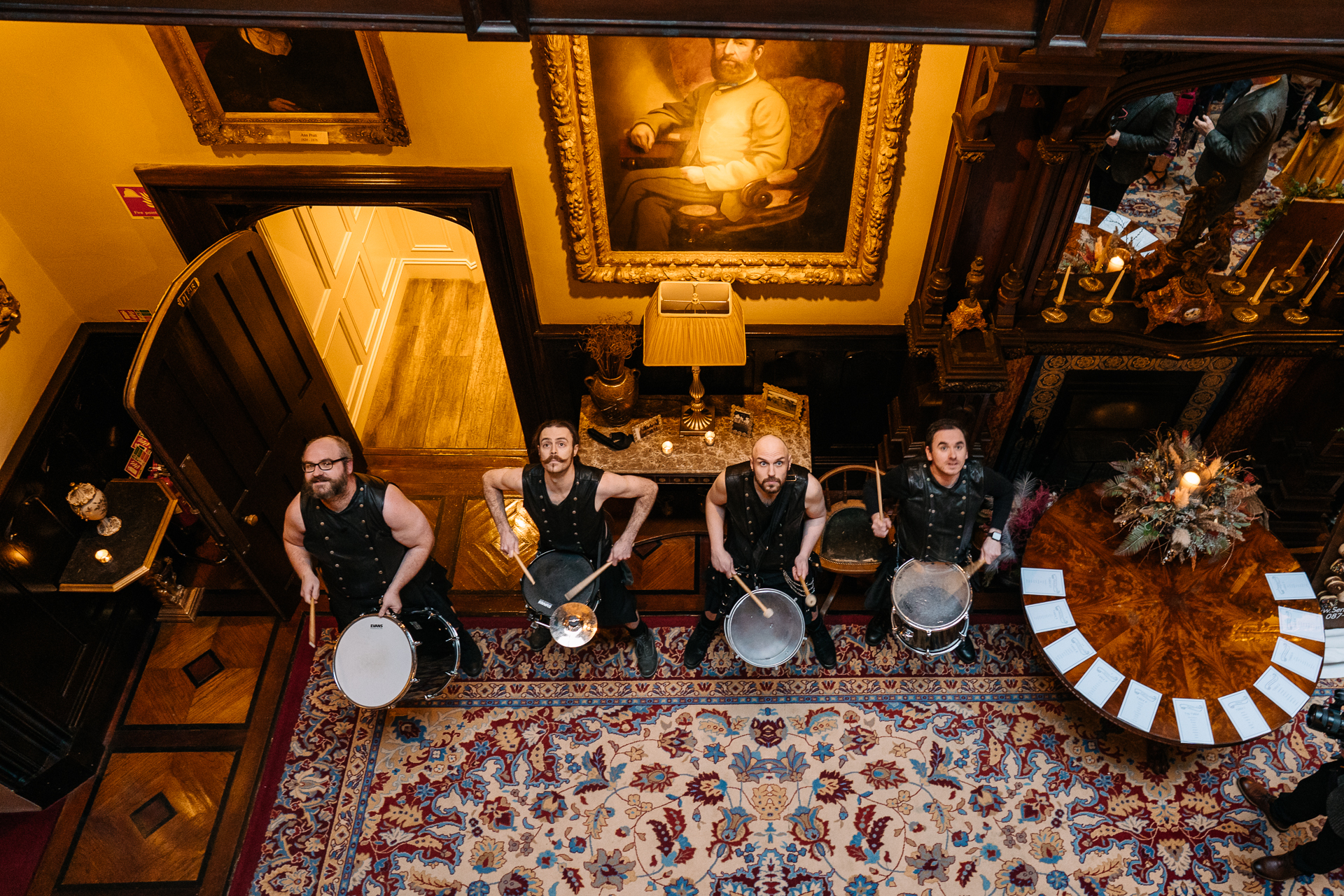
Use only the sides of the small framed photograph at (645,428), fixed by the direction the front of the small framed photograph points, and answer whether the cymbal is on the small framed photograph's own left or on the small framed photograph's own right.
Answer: on the small framed photograph's own right

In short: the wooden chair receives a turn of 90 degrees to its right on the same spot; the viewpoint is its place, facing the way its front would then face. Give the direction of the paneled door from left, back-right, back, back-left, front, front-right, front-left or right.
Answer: front

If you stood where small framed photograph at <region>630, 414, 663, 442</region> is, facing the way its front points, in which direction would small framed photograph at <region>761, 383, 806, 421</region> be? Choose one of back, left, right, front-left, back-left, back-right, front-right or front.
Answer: front-left

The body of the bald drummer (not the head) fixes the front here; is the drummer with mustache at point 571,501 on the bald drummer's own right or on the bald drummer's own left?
on the bald drummer's own right

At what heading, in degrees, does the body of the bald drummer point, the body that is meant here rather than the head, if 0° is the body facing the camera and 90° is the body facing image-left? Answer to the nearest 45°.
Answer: approximately 0°

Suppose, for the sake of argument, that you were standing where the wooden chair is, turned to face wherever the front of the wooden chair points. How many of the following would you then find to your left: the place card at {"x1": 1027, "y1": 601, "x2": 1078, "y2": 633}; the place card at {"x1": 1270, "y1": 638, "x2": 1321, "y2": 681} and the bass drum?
2

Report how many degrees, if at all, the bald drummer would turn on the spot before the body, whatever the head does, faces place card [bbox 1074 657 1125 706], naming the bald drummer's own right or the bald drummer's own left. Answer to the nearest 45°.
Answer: approximately 90° to the bald drummer's own left

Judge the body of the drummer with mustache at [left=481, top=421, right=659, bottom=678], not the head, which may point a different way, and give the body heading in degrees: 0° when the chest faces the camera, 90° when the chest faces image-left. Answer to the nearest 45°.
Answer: approximately 0°

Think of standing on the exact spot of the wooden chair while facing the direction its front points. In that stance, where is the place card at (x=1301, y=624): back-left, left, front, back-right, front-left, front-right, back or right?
left
